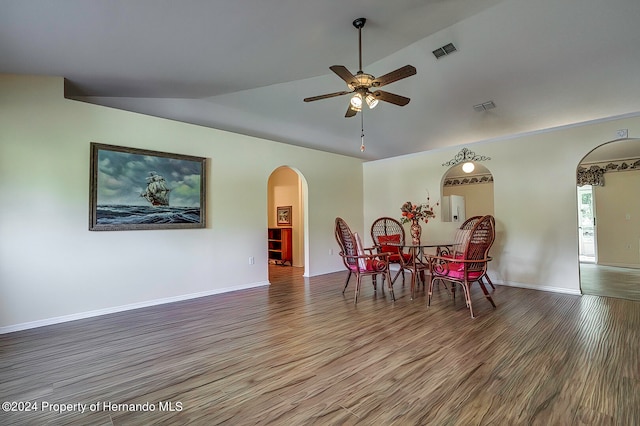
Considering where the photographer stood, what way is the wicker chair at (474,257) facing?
facing away from the viewer and to the left of the viewer

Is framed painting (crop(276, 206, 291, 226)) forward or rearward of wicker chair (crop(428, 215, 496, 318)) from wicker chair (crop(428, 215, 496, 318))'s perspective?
forward

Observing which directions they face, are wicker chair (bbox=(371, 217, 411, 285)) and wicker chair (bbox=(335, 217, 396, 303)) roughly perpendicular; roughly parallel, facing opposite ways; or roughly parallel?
roughly perpendicular

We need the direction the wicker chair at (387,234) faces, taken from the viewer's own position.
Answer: facing the viewer and to the right of the viewer

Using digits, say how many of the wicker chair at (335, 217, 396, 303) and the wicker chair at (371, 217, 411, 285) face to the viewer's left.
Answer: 0

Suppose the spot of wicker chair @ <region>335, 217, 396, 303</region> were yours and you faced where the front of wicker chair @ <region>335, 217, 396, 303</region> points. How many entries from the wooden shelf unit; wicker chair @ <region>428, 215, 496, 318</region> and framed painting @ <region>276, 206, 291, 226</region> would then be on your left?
2

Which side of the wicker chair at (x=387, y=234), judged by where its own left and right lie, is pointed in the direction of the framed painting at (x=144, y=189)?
right

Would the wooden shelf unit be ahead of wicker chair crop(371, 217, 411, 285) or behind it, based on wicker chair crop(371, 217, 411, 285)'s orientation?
behind
